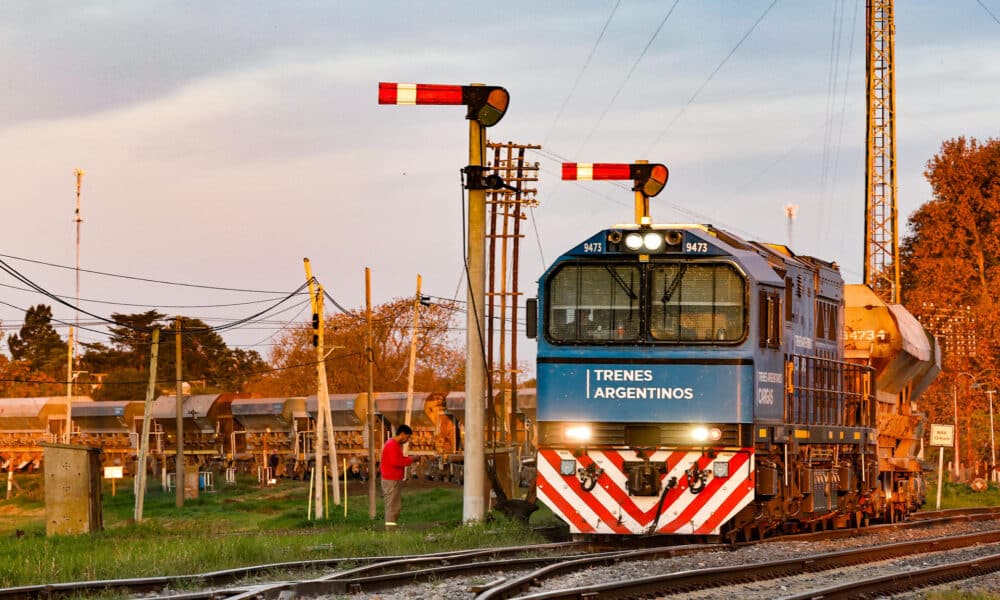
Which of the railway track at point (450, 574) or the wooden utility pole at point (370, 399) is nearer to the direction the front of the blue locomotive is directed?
the railway track

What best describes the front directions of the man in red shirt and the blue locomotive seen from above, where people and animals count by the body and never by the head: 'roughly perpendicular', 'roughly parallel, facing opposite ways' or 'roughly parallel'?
roughly perpendicular

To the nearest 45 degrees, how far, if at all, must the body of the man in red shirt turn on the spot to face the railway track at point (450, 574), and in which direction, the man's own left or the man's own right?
approximately 90° to the man's own right

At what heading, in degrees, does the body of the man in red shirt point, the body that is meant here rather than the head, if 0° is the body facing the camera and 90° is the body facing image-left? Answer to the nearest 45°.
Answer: approximately 270°

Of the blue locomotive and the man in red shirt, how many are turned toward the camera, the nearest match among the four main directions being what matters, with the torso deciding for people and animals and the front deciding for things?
1

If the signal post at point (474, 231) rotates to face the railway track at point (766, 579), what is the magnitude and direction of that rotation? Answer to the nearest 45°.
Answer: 0° — it already faces it

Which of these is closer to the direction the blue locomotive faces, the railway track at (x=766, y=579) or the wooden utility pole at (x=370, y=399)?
the railway track

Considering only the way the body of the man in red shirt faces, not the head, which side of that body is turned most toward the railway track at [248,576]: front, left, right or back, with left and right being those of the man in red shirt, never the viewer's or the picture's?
right

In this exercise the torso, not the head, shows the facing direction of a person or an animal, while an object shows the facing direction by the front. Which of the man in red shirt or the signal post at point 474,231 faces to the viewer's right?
the man in red shirt
